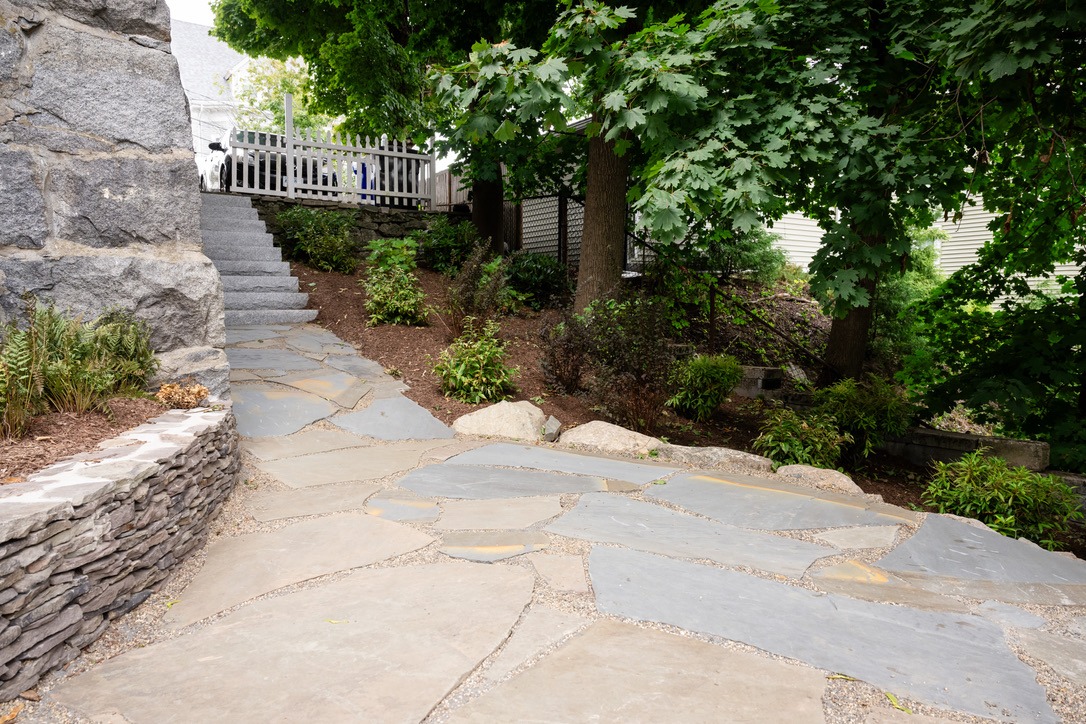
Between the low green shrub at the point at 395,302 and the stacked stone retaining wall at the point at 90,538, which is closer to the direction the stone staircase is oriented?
the stacked stone retaining wall

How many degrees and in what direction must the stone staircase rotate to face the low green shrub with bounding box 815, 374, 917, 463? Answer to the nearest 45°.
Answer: approximately 45° to its left

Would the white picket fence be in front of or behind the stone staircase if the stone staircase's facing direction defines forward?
behind

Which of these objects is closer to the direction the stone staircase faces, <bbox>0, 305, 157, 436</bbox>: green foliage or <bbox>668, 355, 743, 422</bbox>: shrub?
the green foliage

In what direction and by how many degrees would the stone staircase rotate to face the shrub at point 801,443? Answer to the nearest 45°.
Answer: approximately 45° to its left

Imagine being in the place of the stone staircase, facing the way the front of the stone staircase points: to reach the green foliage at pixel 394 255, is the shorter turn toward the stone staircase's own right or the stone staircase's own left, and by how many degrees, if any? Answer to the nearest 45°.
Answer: approximately 90° to the stone staircase's own left

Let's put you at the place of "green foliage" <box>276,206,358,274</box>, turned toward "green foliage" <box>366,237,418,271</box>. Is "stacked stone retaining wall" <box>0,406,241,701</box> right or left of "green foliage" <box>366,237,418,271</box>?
right

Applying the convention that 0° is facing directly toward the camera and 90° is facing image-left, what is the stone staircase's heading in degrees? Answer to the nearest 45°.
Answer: approximately 0°

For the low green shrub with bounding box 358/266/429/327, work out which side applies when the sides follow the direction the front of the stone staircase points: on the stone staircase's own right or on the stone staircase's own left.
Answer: on the stone staircase's own left

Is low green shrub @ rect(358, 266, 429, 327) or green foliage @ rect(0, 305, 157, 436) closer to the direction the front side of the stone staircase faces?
the green foliage
